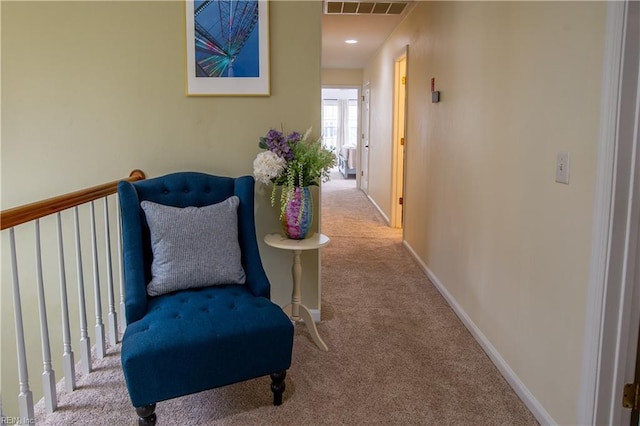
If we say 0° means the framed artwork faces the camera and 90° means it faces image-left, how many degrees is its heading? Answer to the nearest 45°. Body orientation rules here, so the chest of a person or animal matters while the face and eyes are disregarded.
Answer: approximately 0°

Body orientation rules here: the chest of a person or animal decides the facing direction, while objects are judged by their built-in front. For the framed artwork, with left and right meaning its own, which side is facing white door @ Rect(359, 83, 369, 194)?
back

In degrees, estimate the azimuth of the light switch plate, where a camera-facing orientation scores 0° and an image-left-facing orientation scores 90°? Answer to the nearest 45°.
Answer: approximately 45°

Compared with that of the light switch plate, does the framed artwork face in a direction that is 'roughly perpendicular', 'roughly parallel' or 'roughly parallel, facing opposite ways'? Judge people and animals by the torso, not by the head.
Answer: roughly perpendicular
